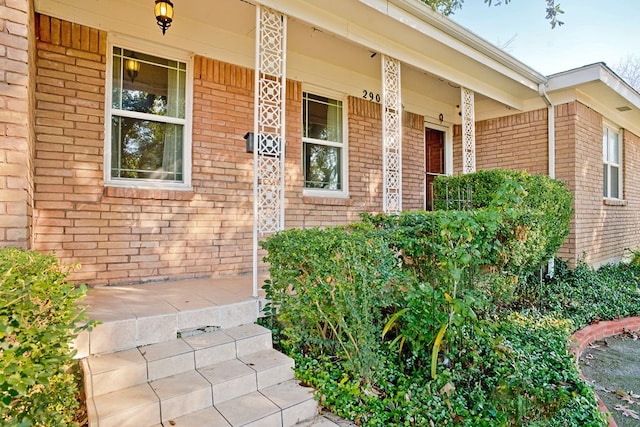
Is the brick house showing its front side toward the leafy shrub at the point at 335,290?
yes

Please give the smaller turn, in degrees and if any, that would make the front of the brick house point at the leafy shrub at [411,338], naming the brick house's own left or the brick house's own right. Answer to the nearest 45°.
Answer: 0° — it already faces it

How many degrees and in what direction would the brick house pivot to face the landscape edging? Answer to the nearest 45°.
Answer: approximately 45° to its left

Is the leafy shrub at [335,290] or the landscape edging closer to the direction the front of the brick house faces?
the leafy shrub

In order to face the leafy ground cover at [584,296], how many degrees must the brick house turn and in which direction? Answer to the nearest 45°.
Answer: approximately 45° to its left
